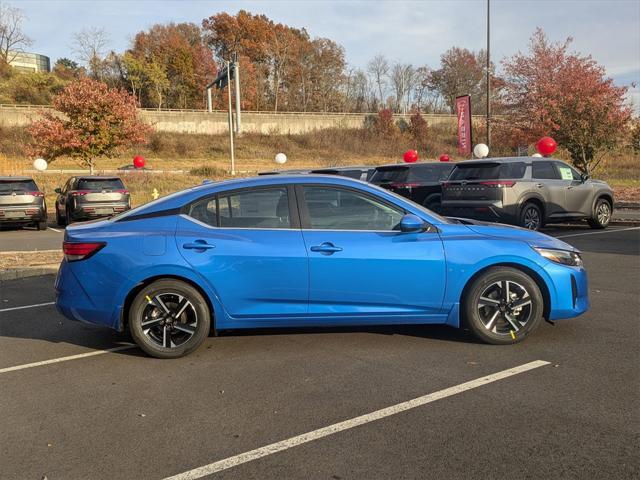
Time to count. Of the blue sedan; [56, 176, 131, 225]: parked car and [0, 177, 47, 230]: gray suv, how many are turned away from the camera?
2

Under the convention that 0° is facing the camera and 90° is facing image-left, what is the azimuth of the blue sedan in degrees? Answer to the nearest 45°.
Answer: approximately 270°

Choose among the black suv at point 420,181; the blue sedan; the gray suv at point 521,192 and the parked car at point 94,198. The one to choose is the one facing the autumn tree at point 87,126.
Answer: the parked car

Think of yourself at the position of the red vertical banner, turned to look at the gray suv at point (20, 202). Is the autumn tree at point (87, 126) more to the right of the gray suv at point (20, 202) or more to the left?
right

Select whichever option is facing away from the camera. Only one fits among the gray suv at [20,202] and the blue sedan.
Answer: the gray suv

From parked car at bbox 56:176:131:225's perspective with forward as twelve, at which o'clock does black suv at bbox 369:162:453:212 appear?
The black suv is roughly at 4 o'clock from the parked car.

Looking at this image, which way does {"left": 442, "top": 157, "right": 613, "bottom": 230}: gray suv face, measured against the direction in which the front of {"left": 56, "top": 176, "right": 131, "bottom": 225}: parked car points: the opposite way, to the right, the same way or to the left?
to the right

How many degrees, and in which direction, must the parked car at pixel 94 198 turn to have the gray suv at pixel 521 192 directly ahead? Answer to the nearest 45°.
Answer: approximately 135° to its right

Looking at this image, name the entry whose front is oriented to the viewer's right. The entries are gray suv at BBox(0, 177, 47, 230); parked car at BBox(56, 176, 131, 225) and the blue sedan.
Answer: the blue sedan

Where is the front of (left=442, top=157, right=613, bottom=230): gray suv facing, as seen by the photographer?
facing away from the viewer and to the right of the viewer

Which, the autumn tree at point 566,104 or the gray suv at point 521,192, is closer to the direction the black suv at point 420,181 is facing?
the autumn tree

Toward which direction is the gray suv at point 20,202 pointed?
away from the camera

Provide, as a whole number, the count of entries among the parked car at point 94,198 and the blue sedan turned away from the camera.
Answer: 1

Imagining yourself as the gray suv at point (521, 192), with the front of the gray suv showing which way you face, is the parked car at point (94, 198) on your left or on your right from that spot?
on your left

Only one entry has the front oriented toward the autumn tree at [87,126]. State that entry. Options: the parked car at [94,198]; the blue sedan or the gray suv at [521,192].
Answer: the parked car

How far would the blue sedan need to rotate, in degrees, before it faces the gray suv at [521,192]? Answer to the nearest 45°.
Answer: approximately 45° to its left

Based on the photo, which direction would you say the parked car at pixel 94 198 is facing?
away from the camera
